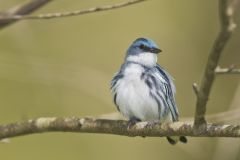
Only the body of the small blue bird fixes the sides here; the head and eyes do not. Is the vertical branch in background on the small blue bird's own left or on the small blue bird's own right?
on the small blue bird's own left

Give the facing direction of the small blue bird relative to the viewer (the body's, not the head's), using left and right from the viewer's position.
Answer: facing the viewer and to the left of the viewer
